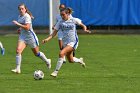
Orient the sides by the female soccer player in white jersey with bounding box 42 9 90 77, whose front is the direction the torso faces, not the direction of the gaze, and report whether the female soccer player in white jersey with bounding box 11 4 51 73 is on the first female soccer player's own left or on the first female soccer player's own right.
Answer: on the first female soccer player's own right

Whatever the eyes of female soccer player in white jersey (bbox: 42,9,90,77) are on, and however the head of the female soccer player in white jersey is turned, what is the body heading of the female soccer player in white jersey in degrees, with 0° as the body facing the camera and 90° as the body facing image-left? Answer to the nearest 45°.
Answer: approximately 45°
